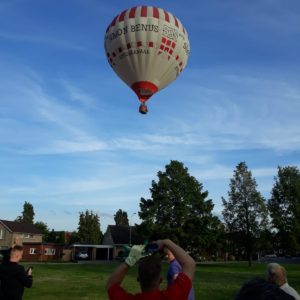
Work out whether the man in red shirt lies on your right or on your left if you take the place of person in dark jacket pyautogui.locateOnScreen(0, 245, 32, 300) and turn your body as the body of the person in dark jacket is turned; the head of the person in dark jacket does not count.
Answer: on your right

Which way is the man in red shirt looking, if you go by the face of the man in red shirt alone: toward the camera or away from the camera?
away from the camera

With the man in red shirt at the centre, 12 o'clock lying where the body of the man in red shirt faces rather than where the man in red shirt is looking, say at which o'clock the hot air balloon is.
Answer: The hot air balloon is roughly at 12 o'clock from the man in red shirt.

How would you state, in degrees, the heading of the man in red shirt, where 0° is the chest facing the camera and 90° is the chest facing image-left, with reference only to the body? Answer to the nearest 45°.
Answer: approximately 180°

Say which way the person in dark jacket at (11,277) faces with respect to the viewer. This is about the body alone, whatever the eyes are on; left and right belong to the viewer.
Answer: facing away from the viewer and to the right of the viewer

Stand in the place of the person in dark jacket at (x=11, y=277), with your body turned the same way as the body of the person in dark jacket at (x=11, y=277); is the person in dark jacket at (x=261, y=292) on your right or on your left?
on your right
